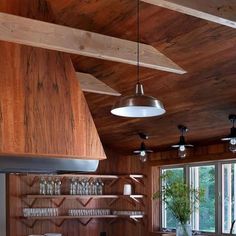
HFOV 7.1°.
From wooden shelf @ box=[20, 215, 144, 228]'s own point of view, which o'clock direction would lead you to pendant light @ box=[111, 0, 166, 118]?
The pendant light is roughly at 12 o'clock from the wooden shelf.

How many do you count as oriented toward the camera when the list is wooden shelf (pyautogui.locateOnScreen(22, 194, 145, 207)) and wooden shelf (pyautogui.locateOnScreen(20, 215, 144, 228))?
2

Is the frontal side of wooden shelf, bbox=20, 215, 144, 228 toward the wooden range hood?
yes

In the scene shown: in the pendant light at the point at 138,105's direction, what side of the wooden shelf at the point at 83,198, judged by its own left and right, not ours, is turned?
front

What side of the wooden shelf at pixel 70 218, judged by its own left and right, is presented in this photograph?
front

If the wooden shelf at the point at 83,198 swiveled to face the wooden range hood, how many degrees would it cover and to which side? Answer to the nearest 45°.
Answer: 0° — it already faces it
